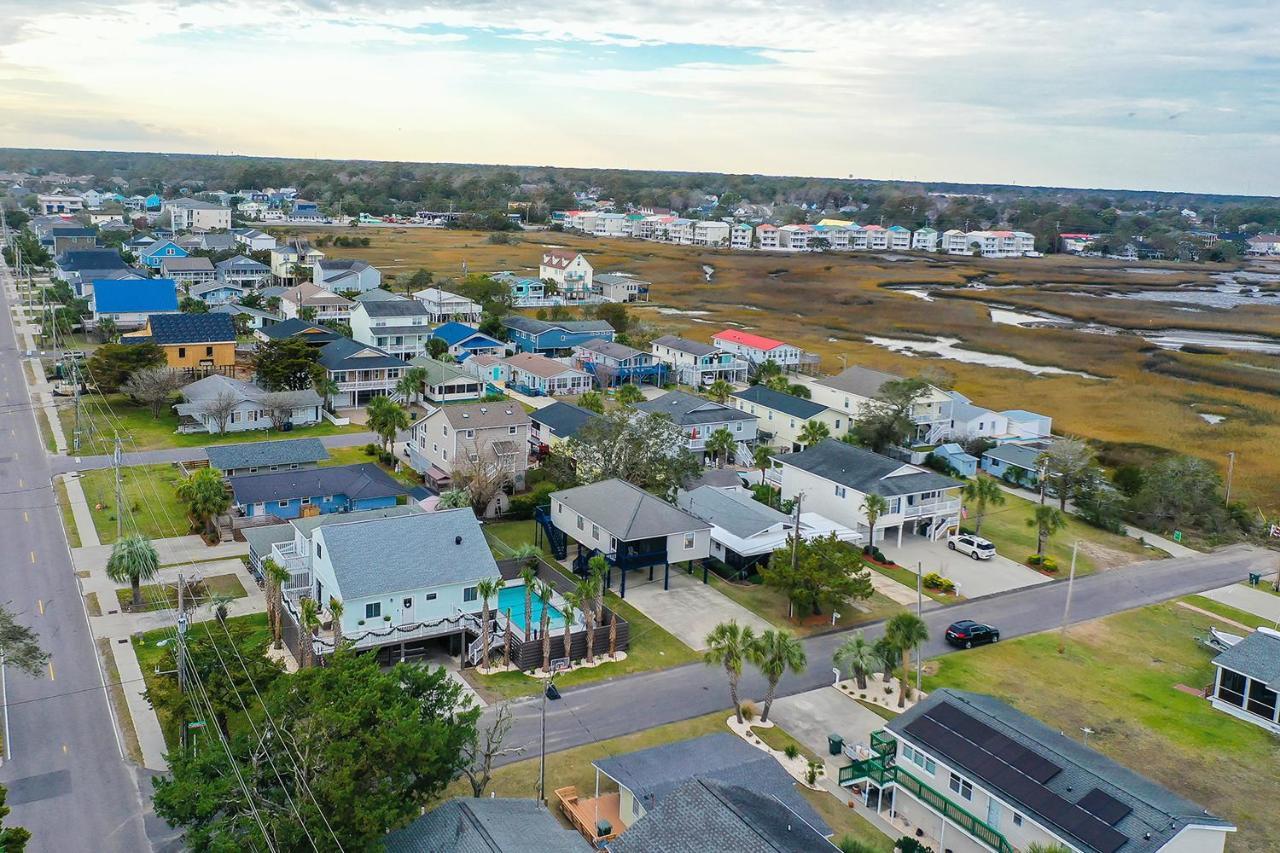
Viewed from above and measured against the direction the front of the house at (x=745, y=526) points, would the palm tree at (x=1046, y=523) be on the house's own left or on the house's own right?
on the house's own left

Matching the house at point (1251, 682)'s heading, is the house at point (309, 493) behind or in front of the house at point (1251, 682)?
in front

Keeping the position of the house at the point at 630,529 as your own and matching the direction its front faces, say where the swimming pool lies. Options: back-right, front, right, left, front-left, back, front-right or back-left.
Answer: right

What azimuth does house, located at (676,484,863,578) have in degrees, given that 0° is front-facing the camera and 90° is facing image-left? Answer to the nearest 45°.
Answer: approximately 315°

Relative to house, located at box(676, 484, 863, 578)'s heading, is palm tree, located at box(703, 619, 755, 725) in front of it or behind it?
in front

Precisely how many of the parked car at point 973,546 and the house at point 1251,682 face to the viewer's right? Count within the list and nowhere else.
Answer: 0

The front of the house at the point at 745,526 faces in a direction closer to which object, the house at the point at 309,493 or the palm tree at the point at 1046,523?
the palm tree

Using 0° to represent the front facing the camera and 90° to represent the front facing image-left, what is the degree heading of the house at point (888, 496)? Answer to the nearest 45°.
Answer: approximately 315°

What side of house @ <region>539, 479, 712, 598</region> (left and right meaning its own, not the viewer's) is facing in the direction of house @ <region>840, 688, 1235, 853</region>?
front

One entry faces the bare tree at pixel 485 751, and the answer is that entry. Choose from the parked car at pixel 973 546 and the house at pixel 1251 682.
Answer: the house

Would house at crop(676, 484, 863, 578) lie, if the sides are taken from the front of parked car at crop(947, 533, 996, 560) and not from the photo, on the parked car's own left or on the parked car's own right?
on the parked car's own left
